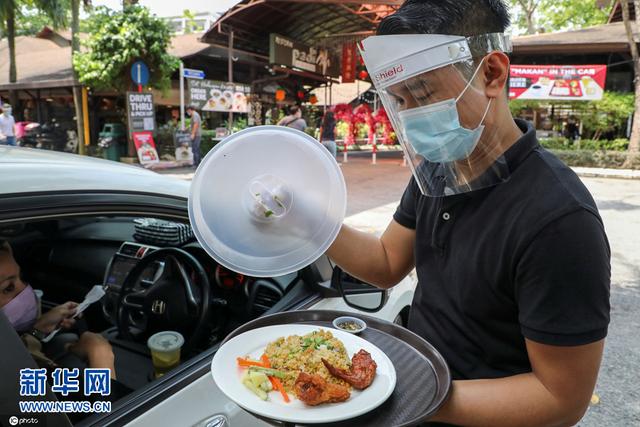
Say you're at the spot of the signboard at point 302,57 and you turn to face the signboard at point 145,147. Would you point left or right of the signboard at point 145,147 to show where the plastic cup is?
left

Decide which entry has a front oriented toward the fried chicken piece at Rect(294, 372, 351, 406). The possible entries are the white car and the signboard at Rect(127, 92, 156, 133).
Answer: the signboard

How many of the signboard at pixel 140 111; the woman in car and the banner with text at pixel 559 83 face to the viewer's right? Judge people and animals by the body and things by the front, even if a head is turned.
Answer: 1

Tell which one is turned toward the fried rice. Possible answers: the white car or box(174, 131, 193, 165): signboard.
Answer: the signboard

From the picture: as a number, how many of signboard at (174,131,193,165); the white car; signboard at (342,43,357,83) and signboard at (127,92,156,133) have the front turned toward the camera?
3

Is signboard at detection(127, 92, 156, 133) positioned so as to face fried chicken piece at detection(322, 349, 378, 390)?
yes

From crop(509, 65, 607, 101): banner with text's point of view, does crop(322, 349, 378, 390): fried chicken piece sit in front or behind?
in front

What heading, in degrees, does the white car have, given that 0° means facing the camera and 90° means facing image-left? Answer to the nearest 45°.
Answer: approximately 225°

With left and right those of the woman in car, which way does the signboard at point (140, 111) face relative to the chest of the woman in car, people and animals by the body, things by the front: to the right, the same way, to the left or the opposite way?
to the right

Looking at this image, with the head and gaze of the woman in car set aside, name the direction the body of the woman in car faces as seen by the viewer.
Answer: to the viewer's right
